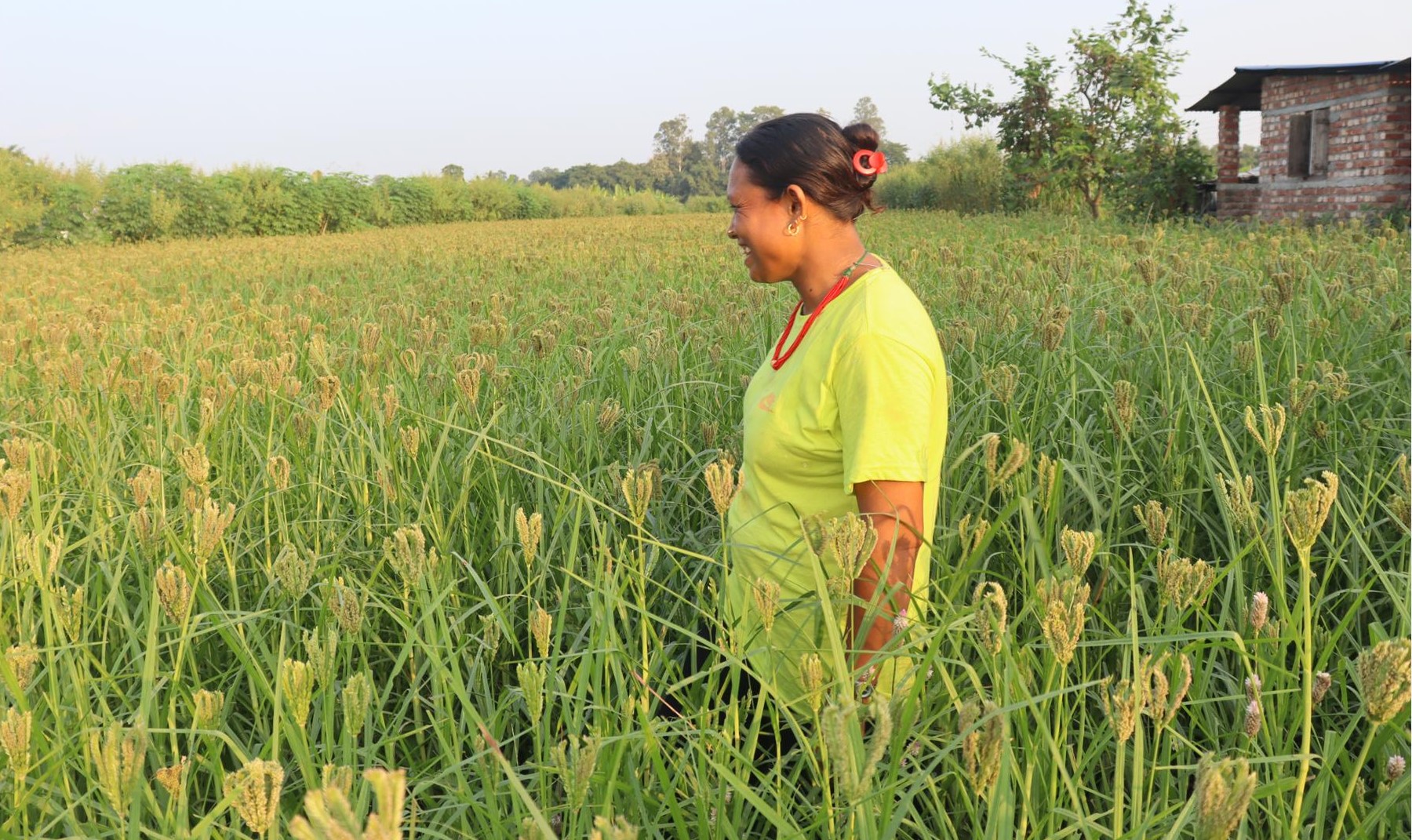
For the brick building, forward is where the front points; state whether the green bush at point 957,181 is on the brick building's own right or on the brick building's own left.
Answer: on the brick building's own right

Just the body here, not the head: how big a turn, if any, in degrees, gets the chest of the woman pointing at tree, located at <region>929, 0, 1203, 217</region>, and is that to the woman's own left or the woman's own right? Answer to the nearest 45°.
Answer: approximately 90° to the woman's own right

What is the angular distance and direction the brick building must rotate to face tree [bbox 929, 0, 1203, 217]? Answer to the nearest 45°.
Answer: approximately 45° to its right

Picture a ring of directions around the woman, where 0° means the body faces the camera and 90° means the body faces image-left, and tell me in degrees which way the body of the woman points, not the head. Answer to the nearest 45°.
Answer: approximately 90°

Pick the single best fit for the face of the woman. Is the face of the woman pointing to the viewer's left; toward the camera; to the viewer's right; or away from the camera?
to the viewer's left
